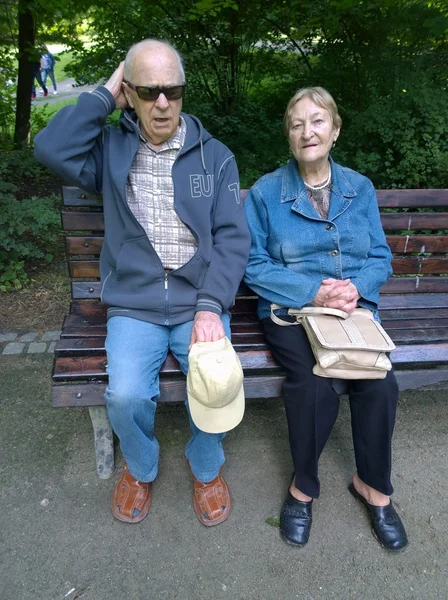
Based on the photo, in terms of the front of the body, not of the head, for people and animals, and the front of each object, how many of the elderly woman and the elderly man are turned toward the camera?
2

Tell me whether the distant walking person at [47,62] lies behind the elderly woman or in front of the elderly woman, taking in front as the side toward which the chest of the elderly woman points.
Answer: behind

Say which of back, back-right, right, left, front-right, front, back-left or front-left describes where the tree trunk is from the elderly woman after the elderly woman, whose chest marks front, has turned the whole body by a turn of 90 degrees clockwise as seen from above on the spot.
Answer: front-right

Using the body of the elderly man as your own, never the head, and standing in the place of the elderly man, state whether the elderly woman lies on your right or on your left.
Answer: on your left

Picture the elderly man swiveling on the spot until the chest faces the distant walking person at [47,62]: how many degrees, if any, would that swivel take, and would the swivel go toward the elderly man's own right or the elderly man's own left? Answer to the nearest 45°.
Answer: approximately 180°

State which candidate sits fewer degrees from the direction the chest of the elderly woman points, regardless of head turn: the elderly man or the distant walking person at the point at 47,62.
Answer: the elderly man

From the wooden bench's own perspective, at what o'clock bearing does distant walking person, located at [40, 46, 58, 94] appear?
The distant walking person is roughly at 5 o'clock from the wooden bench.

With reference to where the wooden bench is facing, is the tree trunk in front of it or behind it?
behind

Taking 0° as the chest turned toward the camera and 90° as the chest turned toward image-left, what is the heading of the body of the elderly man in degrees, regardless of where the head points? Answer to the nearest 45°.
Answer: approximately 0°
